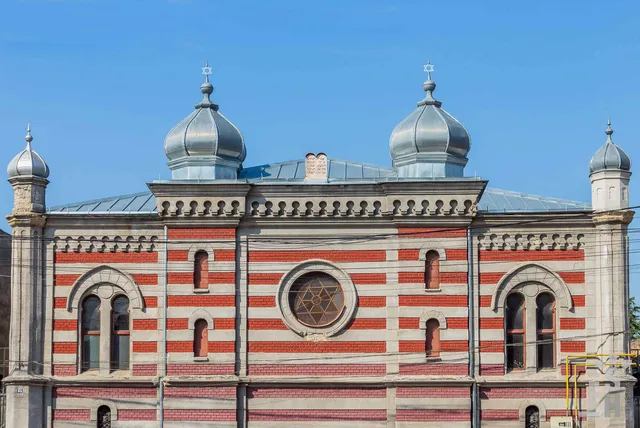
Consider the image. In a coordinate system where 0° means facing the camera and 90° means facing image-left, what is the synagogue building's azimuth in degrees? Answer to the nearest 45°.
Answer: approximately 0°
